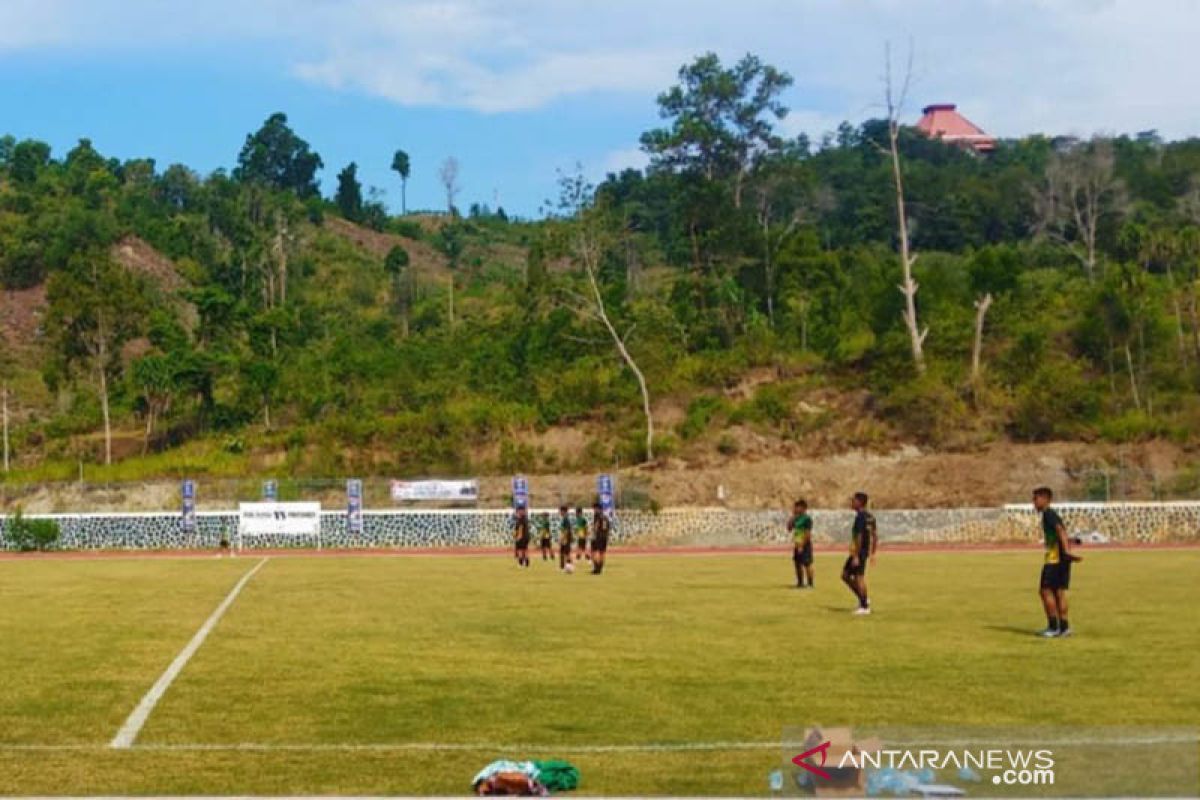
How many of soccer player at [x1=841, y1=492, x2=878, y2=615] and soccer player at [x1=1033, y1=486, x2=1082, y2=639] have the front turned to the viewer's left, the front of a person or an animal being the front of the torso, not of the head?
2

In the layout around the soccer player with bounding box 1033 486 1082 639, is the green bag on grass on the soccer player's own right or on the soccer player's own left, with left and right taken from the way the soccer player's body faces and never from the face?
on the soccer player's own left

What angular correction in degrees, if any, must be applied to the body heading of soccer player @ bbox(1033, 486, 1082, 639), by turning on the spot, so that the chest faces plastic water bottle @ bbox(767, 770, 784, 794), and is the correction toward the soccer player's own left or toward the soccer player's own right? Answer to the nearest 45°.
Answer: approximately 90° to the soccer player's own left

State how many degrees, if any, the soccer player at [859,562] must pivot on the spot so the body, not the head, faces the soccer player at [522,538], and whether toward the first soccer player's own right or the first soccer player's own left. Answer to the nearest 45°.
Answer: approximately 45° to the first soccer player's own right

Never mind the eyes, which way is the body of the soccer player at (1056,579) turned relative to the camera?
to the viewer's left

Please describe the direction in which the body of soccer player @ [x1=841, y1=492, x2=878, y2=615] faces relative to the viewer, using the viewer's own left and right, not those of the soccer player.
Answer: facing to the left of the viewer

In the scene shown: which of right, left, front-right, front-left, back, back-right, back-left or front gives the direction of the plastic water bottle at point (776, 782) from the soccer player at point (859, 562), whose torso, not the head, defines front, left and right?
left

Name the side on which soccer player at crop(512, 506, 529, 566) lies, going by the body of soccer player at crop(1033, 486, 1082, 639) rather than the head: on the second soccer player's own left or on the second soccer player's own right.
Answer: on the second soccer player's own right
